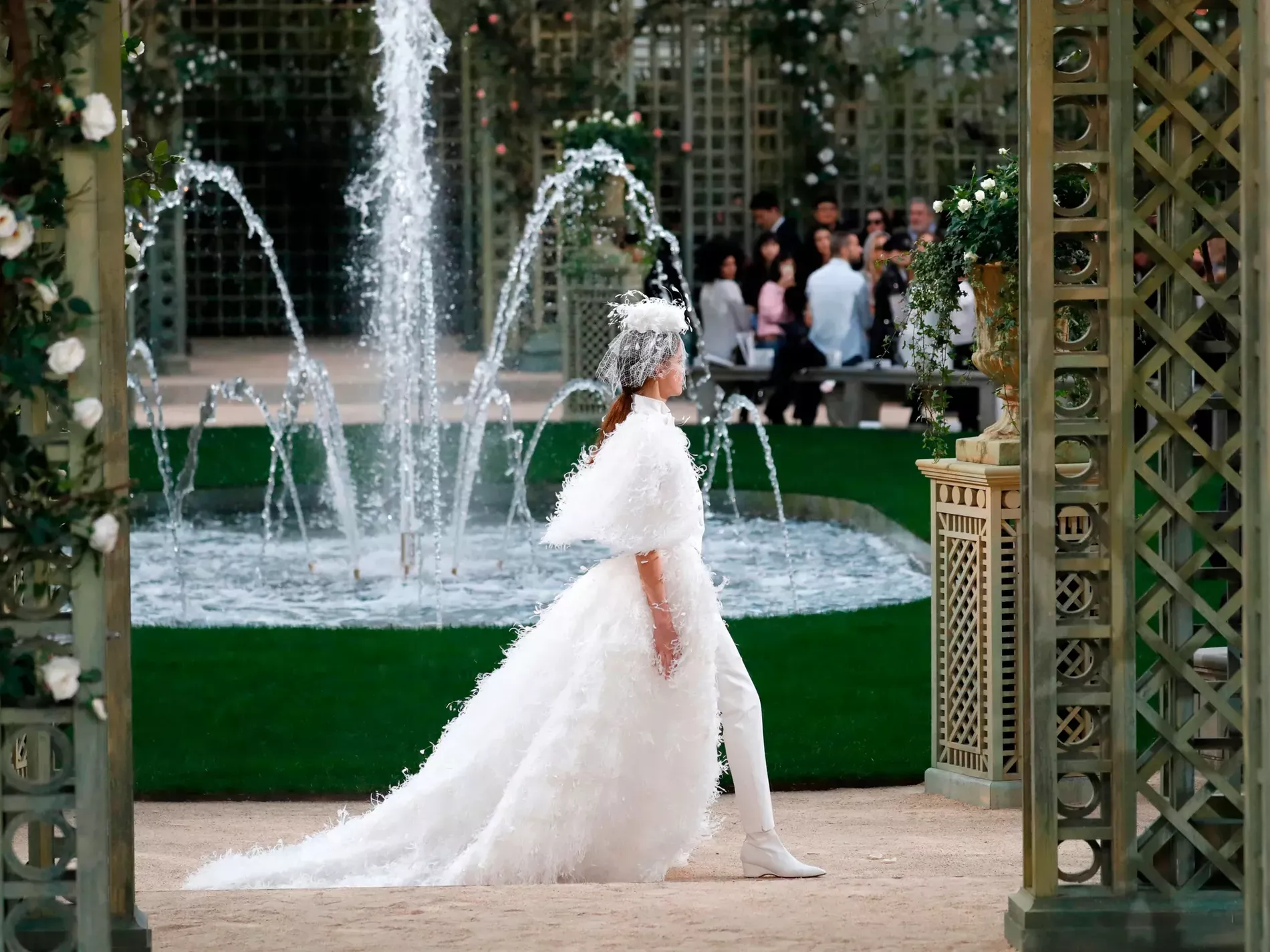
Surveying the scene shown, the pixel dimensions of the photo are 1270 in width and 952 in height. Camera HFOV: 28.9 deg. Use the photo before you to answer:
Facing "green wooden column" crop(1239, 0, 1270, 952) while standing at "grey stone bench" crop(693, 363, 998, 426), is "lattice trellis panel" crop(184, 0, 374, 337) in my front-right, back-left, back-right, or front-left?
back-right

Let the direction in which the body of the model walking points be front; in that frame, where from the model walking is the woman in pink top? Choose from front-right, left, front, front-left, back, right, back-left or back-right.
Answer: left

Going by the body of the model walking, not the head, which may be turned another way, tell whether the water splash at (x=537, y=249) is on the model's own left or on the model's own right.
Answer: on the model's own left

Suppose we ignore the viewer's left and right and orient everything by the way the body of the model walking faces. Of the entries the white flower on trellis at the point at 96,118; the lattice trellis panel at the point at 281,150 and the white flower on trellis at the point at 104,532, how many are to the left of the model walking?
1

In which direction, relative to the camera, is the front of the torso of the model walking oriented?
to the viewer's right

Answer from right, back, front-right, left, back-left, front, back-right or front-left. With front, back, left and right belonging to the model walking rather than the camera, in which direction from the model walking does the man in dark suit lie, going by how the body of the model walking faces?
left

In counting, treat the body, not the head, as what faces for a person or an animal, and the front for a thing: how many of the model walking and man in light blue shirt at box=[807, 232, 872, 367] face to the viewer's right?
1

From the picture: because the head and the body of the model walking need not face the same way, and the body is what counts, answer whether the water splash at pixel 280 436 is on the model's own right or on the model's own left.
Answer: on the model's own left

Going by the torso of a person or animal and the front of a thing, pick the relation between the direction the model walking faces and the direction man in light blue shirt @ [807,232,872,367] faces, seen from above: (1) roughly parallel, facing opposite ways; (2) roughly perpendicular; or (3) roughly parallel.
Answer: roughly perpendicular

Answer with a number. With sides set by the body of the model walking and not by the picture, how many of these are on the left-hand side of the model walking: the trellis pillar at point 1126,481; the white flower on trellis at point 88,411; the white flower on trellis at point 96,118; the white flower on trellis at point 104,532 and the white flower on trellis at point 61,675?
0

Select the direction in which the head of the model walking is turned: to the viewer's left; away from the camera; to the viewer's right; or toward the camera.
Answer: to the viewer's right

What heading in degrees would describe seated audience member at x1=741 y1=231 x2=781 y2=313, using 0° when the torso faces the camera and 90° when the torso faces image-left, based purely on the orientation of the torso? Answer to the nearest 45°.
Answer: approximately 315°

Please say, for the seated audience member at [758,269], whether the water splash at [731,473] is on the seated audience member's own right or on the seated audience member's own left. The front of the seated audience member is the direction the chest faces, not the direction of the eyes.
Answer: on the seated audience member's own right

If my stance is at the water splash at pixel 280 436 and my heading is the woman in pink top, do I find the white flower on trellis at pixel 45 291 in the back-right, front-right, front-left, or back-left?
back-right
